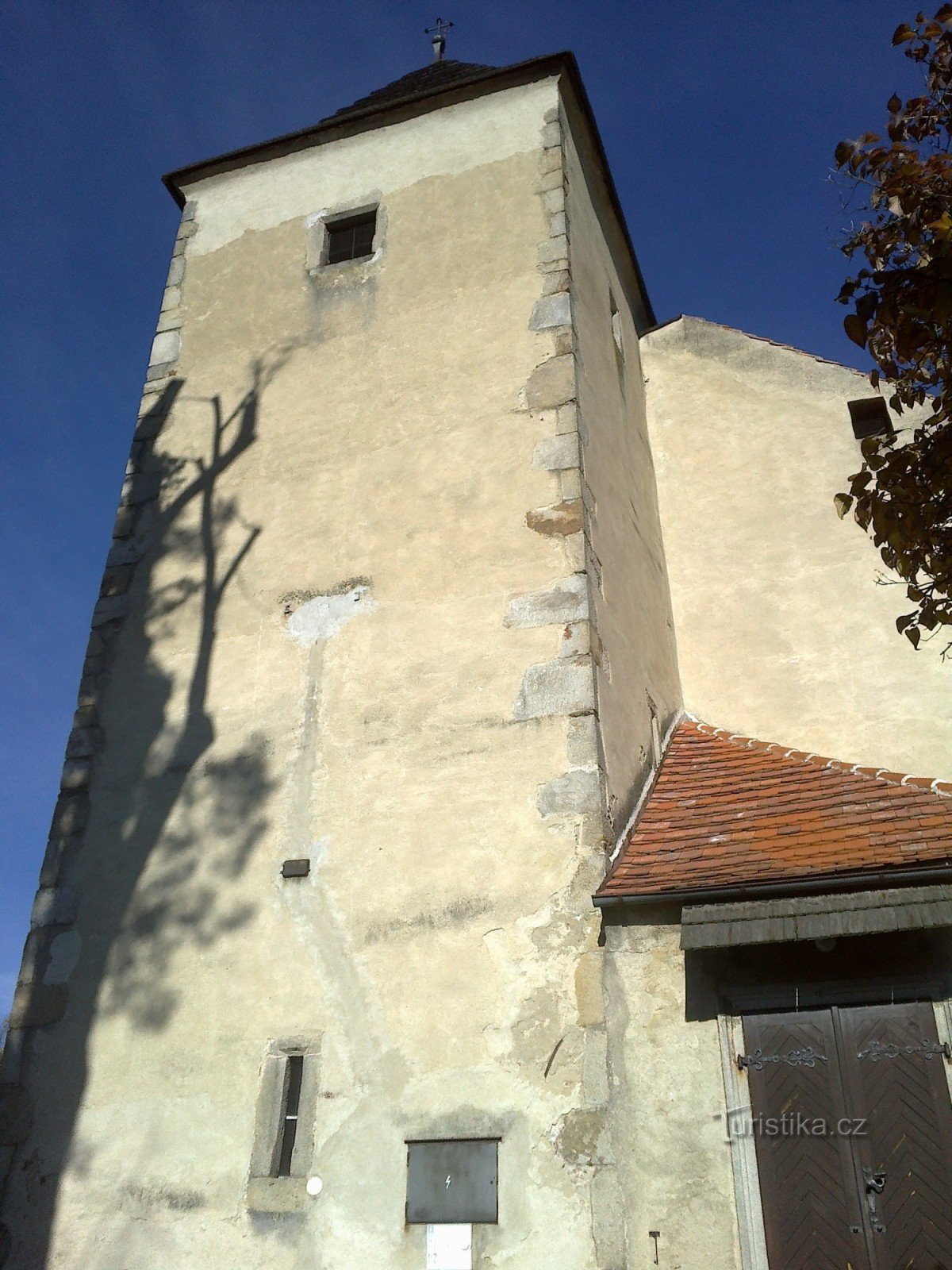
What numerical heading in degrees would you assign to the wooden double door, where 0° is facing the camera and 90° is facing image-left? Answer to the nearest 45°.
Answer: approximately 0°

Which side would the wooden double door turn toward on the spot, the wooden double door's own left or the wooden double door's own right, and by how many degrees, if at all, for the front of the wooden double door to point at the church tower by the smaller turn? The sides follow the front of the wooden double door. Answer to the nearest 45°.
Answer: approximately 90° to the wooden double door's own right
